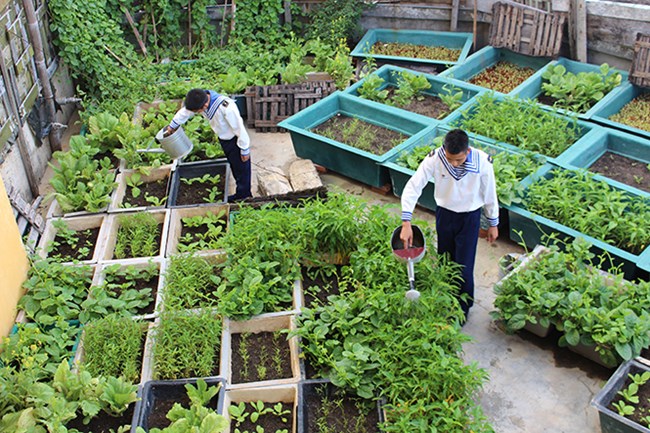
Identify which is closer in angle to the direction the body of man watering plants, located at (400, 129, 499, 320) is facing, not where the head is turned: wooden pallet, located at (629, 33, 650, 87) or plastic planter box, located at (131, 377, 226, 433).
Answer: the plastic planter box

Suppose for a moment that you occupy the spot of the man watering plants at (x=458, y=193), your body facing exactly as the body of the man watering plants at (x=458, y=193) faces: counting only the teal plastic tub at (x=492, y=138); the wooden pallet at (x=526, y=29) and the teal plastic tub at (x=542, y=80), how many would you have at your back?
3

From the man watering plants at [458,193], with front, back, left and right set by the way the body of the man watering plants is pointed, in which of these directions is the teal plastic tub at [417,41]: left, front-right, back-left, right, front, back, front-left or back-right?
back

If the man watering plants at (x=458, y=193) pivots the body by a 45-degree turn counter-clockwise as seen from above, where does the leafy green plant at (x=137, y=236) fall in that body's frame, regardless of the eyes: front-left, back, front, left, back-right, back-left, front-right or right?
back-right

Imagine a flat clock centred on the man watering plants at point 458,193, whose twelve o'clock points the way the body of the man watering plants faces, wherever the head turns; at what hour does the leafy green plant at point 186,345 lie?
The leafy green plant is roughly at 2 o'clock from the man watering plants.

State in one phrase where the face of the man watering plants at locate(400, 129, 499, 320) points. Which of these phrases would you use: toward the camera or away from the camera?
toward the camera

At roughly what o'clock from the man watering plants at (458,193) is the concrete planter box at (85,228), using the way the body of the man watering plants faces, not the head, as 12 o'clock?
The concrete planter box is roughly at 3 o'clock from the man watering plants.

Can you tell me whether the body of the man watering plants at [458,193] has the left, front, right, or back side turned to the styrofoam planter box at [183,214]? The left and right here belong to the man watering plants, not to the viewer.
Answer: right

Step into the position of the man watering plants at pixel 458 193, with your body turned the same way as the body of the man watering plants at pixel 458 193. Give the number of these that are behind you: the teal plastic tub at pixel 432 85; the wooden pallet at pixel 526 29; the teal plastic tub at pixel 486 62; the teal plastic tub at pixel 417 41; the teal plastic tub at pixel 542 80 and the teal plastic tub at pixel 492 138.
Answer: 6

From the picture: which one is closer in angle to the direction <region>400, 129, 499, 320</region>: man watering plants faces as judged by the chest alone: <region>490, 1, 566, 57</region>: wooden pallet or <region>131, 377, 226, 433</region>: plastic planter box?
the plastic planter box

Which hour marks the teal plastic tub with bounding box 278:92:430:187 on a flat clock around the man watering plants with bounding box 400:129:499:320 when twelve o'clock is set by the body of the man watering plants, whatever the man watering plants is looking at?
The teal plastic tub is roughly at 5 o'clock from the man watering plants.

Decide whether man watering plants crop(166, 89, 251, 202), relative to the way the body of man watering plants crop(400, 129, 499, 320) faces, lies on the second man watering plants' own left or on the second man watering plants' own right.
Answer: on the second man watering plants' own right

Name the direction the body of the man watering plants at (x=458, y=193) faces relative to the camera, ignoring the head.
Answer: toward the camera

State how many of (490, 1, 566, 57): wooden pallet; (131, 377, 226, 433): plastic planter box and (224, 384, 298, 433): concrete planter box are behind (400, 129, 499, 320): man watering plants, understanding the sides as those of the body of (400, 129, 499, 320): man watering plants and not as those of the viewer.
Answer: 1

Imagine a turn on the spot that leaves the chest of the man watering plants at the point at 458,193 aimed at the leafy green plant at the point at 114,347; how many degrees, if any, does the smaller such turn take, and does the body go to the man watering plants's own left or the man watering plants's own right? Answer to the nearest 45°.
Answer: approximately 45° to the man watering plants's own right

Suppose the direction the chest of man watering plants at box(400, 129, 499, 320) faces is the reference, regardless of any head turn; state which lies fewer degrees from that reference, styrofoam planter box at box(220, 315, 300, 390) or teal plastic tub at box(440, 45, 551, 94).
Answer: the styrofoam planter box

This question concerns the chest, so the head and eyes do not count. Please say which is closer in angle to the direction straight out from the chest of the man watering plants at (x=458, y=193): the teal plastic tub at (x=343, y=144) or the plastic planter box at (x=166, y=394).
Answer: the plastic planter box
